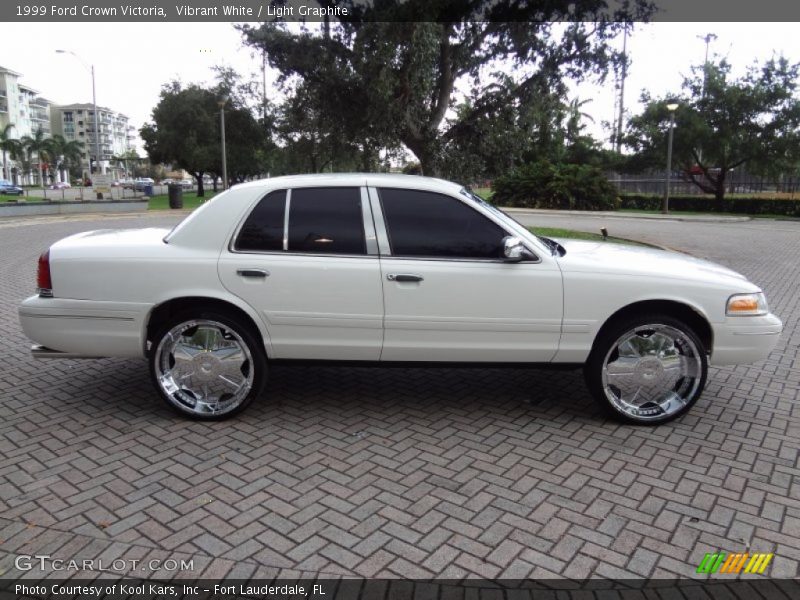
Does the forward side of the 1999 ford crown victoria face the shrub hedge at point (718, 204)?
no

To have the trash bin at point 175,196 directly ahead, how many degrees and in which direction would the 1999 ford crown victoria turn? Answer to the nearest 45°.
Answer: approximately 90° to its left

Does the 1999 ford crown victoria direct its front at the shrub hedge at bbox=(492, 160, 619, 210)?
no

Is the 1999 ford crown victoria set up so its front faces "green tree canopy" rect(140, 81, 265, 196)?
no

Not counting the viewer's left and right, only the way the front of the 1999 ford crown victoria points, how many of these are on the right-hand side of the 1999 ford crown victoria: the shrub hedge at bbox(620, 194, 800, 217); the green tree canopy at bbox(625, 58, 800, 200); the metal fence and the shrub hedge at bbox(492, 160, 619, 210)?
0

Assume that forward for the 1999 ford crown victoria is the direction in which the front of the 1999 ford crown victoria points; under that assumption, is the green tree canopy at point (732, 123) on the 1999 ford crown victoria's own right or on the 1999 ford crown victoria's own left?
on the 1999 ford crown victoria's own left

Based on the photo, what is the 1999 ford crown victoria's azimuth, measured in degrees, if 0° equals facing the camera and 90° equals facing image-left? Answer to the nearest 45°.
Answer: approximately 270°

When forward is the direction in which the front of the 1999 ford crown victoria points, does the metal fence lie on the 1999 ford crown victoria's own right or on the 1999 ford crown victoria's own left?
on the 1999 ford crown victoria's own left

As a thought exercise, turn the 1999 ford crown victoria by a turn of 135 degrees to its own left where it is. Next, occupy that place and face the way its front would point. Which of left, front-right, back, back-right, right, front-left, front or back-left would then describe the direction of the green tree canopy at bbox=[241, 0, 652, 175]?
front-right
